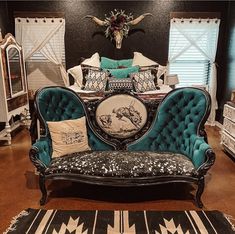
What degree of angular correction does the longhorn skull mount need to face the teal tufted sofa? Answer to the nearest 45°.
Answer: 0° — it already faces it

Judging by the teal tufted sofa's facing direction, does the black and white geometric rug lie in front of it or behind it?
in front

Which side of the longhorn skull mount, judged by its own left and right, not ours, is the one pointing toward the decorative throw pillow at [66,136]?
front

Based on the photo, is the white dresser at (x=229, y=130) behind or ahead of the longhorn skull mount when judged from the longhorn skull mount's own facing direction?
ahead

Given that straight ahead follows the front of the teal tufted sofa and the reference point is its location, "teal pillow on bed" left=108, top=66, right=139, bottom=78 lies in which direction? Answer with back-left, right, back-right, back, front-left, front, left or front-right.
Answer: back

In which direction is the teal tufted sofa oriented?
toward the camera

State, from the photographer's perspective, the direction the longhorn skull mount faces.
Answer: facing the viewer

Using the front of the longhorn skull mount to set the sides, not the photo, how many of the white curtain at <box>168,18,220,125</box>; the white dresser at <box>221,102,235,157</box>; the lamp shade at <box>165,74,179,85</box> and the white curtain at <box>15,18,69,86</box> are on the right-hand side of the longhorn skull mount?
1

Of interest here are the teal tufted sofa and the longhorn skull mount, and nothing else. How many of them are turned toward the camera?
2

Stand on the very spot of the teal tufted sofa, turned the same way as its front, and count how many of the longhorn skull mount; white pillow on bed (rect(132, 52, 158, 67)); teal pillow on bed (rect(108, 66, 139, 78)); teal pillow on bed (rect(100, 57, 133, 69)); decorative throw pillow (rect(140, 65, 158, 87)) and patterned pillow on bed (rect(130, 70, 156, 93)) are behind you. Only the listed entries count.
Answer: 6

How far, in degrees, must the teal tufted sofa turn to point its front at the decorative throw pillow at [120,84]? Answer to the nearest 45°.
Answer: approximately 180°

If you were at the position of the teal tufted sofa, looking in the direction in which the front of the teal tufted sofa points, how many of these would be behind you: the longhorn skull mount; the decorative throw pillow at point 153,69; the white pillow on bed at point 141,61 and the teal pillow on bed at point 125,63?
4

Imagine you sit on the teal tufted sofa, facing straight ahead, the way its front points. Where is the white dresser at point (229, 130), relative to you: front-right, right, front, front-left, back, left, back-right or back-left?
back-left
